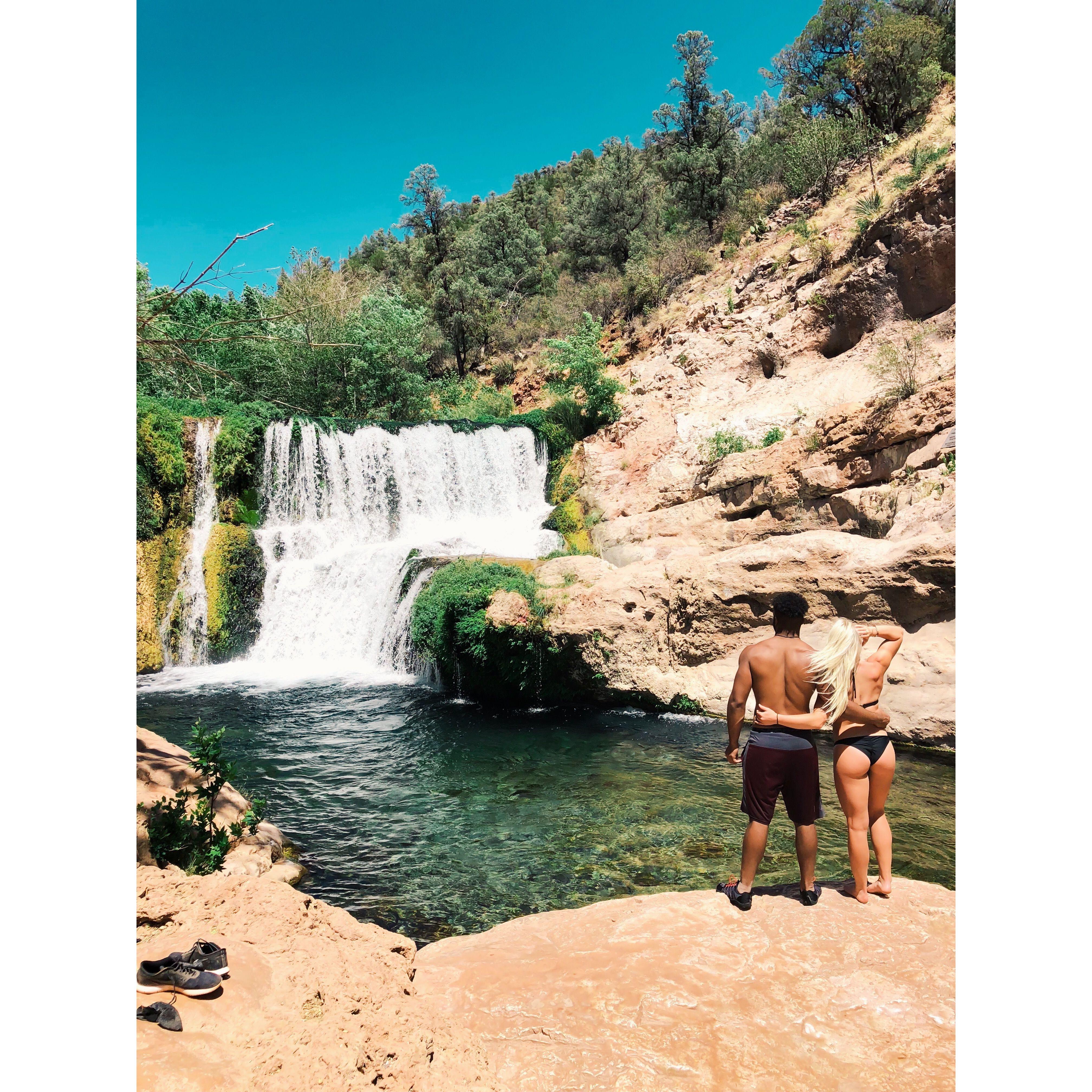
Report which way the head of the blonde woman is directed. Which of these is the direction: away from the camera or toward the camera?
away from the camera

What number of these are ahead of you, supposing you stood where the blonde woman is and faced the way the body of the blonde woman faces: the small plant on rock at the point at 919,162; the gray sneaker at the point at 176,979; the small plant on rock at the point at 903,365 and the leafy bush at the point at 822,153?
3

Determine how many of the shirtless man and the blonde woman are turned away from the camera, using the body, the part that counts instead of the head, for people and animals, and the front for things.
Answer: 2

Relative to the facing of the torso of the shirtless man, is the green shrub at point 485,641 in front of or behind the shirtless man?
in front

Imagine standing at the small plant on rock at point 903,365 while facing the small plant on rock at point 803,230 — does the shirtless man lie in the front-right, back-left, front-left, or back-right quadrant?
back-left

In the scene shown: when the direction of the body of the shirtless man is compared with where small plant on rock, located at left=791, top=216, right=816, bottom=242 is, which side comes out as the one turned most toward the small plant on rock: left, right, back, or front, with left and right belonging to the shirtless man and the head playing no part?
front

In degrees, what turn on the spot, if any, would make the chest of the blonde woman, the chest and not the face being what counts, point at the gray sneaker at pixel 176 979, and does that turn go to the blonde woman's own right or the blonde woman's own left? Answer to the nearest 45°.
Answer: approximately 135° to the blonde woman's own left

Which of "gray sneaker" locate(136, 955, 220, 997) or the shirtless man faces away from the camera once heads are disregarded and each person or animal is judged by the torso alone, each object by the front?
the shirtless man

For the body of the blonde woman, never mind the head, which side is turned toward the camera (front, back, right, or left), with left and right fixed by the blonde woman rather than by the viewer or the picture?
back

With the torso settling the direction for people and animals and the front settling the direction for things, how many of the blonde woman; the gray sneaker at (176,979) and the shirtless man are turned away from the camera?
2

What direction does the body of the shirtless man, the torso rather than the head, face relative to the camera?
away from the camera
